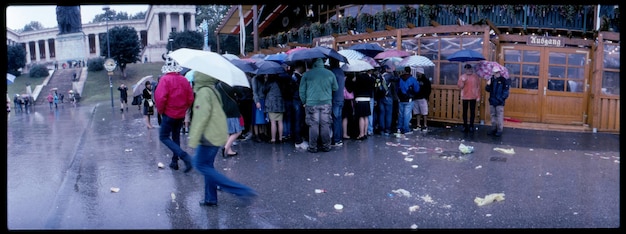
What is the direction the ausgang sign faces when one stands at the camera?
facing the viewer

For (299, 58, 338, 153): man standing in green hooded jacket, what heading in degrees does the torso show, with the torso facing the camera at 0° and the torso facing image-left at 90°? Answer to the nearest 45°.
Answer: approximately 180°

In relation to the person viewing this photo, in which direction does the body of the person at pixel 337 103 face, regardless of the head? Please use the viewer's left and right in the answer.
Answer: facing away from the viewer

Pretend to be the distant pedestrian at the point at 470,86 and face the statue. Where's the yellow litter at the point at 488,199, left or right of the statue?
left

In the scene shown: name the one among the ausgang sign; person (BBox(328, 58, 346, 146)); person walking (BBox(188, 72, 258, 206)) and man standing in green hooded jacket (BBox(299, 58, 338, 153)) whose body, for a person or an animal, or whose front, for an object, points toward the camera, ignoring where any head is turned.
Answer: the ausgang sign

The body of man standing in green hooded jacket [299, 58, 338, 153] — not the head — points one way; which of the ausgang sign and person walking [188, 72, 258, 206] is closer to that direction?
the ausgang sign

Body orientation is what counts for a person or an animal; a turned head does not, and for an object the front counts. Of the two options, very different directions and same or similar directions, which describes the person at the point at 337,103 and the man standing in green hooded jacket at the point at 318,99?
same or similar directions

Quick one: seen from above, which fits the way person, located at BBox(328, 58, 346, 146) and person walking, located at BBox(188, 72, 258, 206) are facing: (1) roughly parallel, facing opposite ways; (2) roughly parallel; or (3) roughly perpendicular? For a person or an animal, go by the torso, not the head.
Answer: roughly perpendicular

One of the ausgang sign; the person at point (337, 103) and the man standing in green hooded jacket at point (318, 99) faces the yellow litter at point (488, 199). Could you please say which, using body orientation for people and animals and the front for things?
the ausgang sign

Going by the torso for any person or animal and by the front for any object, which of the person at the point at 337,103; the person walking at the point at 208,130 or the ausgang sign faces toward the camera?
the ausgang sign

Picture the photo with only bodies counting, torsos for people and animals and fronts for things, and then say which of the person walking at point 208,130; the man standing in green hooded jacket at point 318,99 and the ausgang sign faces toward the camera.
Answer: the ausgang sign
